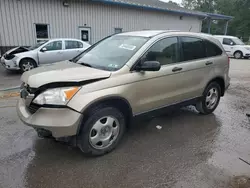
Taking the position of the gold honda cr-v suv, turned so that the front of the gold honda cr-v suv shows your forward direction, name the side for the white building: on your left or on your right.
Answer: on your right

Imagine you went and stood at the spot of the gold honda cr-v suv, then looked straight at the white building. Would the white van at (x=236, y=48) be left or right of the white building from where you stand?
right

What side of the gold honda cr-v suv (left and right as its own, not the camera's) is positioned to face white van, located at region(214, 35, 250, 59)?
back

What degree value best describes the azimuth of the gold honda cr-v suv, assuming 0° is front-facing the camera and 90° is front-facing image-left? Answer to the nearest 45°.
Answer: approximately 45°

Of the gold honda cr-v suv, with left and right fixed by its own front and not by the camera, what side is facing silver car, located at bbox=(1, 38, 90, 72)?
right
